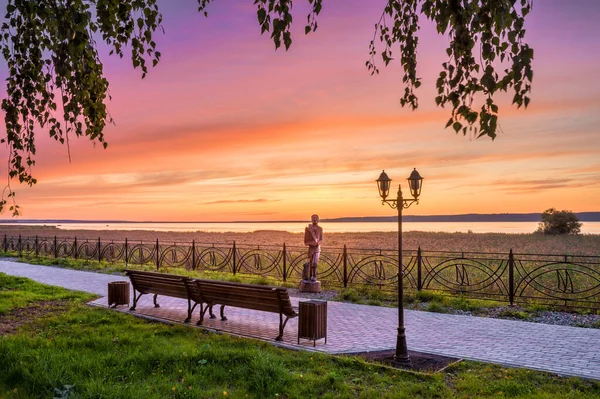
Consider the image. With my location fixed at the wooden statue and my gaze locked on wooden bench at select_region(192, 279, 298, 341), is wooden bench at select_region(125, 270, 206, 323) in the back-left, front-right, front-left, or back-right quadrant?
front-right

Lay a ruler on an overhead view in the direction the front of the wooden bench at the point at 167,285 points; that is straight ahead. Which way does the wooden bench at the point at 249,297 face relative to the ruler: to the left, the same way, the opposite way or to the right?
the same way

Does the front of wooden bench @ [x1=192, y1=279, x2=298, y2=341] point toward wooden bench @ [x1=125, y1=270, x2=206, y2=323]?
no

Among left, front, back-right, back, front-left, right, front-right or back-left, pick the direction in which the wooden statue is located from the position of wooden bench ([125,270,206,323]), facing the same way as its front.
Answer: front

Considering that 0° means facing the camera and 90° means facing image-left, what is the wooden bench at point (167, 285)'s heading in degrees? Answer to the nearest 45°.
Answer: approximately 225°

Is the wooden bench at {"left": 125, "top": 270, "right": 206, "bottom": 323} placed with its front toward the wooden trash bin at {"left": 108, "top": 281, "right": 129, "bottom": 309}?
no

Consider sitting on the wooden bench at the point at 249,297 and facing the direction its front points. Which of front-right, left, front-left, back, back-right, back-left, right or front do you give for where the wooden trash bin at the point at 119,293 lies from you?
left

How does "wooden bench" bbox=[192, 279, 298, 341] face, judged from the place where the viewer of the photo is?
facing away from the viewer and to the right of the viewer

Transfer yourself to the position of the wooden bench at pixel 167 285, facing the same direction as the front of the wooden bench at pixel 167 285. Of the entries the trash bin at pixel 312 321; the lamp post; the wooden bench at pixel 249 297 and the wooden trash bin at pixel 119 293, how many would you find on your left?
1

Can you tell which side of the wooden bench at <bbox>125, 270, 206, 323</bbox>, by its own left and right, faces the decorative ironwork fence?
front

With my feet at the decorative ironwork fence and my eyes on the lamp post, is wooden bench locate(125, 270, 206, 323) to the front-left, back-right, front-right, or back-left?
front-right

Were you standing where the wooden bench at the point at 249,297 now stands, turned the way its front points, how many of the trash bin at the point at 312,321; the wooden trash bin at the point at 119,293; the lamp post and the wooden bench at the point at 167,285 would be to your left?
2

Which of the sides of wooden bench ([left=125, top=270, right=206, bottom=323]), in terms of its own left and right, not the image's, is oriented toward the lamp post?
right

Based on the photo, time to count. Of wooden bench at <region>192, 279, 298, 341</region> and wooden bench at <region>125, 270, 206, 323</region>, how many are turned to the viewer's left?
0

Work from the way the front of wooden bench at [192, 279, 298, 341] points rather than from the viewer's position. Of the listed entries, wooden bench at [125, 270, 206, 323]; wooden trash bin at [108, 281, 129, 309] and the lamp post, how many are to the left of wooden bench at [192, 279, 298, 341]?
2
